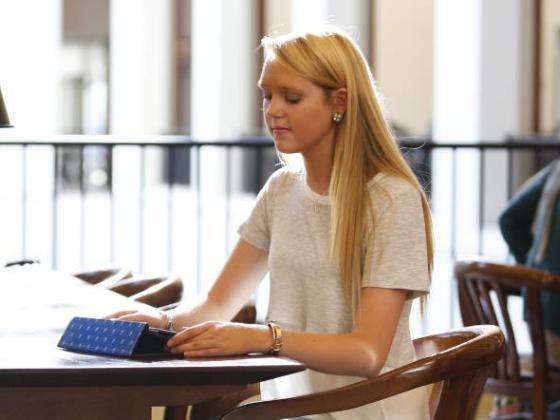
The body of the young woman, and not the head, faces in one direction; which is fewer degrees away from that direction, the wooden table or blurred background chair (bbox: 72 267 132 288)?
the wooden table

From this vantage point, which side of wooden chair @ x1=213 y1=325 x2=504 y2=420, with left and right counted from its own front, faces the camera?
left

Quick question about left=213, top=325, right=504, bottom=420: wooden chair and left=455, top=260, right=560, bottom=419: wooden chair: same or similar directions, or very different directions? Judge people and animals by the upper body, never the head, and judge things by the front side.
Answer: very different directions

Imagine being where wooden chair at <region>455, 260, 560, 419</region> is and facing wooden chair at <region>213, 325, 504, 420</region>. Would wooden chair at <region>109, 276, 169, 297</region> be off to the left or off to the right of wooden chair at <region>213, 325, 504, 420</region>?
right

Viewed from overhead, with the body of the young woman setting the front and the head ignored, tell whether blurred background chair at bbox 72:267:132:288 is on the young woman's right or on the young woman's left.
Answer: on the young woman's right

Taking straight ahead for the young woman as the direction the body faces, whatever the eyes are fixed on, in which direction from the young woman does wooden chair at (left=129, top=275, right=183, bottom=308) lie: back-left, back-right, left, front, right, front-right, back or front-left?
right

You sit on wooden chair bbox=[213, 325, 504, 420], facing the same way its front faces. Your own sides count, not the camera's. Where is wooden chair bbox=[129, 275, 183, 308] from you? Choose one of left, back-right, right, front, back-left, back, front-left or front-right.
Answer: front-right

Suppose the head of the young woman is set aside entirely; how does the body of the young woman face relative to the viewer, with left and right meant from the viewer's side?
facing the viewer and to the left of the viewer

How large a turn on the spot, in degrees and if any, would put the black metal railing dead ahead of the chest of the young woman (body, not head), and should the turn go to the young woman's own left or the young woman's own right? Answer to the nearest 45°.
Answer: approximately 135° to the young woman's own right

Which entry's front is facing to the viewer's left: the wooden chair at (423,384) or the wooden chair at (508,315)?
the wooden chair at (423,384)

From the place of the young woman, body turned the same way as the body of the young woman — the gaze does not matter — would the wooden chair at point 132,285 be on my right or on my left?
on my right
